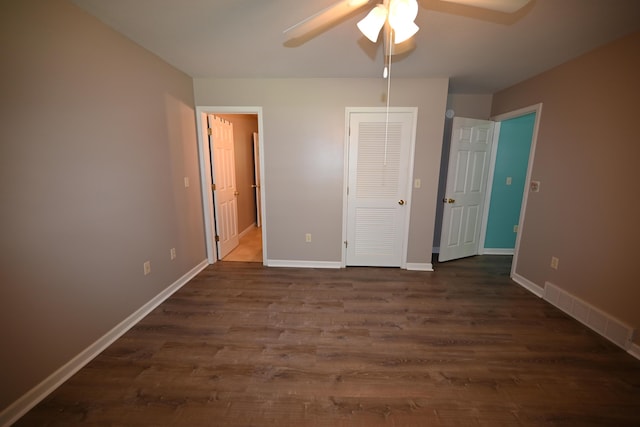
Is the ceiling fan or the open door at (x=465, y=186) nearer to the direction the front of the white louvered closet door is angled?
the ceiling fan

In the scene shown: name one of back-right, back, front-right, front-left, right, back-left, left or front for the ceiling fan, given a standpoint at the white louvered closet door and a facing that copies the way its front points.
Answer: front

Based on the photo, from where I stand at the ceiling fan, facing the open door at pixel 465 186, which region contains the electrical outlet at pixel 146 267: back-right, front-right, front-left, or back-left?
back-left

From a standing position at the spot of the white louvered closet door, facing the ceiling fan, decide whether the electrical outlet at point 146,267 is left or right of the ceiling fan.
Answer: right

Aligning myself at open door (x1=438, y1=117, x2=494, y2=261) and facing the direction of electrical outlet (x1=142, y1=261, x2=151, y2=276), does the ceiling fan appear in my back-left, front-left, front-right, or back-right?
front-left

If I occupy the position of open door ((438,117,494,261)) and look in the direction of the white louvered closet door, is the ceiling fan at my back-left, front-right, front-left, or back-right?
front-left

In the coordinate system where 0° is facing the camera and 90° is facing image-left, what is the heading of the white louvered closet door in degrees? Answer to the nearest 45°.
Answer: approximately 0°

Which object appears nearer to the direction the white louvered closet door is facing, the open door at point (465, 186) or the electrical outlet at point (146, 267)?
the electrical outlet

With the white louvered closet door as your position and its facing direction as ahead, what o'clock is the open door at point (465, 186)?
The open door is roughly at 8 o'clock from the white louvered closet door.

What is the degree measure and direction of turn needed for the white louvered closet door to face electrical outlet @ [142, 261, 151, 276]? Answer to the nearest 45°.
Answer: approximately 45° to its right

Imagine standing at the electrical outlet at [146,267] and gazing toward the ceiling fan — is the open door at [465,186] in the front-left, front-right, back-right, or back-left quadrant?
front-left

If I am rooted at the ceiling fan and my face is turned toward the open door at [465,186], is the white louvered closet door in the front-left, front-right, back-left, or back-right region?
front-left
